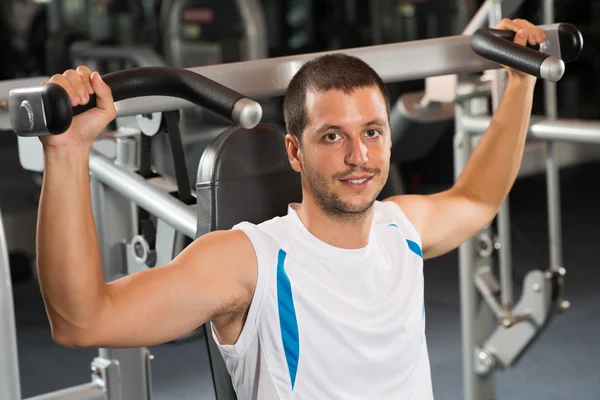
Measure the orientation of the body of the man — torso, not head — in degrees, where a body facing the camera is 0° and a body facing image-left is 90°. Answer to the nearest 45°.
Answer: approximately 315°

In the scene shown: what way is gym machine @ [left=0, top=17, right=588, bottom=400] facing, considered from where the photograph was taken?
facing the viewer and to the right of the viewer
